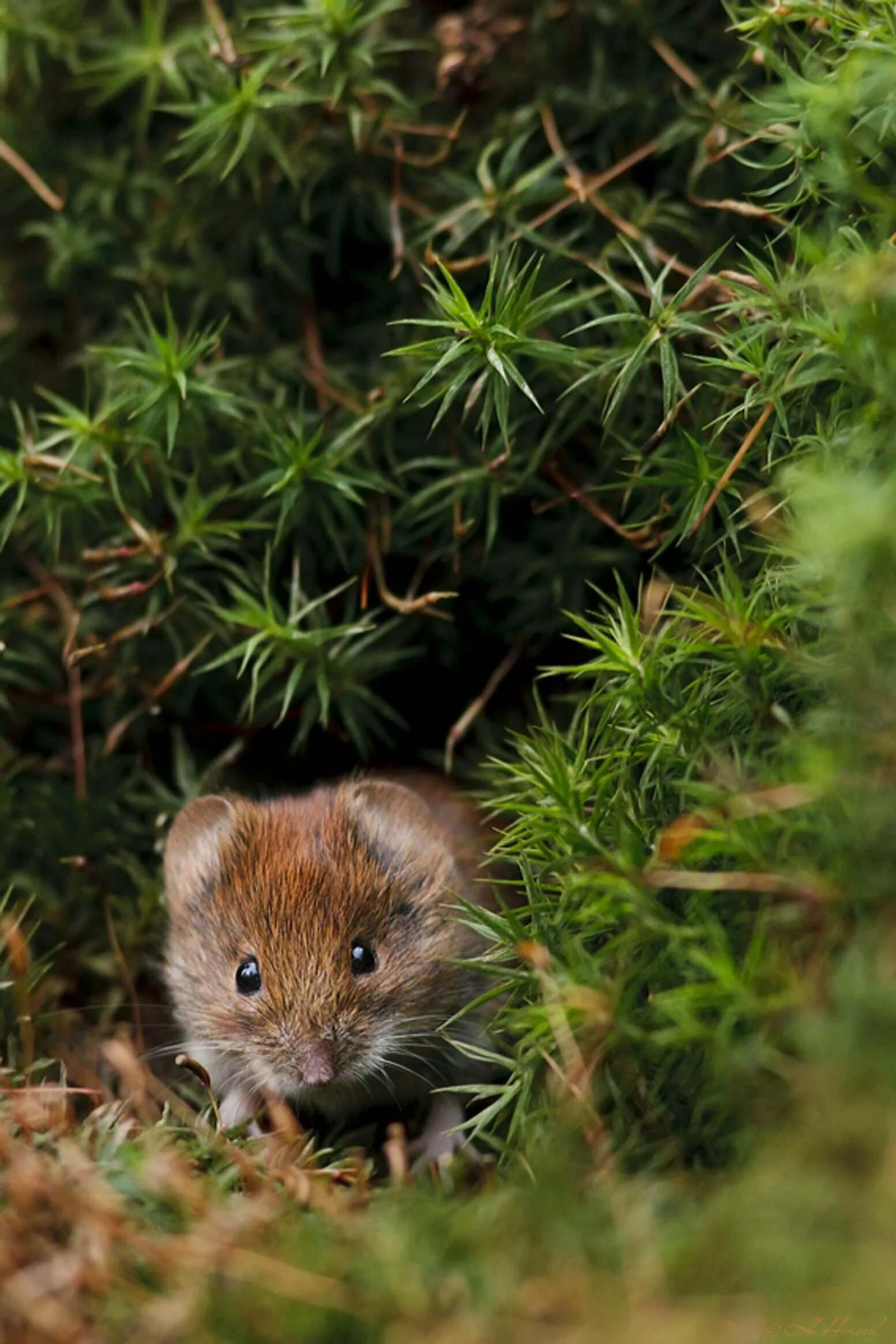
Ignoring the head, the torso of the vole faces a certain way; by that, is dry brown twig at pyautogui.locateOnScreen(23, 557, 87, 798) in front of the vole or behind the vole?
behind

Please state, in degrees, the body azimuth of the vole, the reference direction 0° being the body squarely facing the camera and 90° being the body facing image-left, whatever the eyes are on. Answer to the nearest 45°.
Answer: approximately 0°

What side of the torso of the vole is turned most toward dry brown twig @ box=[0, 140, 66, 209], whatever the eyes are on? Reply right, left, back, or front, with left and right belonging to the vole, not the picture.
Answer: back
